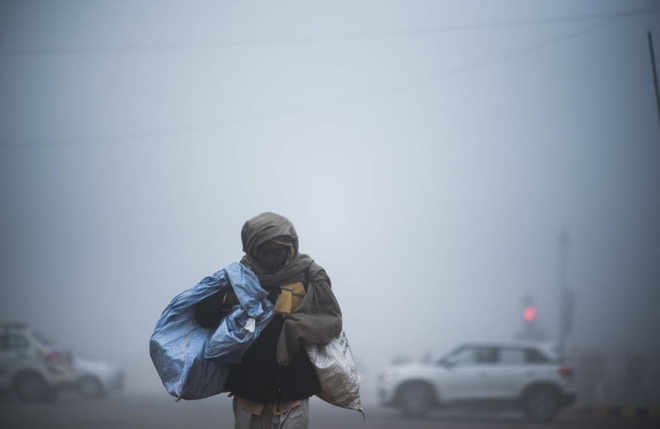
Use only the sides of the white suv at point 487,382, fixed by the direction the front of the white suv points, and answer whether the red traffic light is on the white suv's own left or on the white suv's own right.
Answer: on the white suv's own right

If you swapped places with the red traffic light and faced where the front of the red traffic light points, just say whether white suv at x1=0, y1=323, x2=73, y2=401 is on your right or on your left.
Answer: on your right

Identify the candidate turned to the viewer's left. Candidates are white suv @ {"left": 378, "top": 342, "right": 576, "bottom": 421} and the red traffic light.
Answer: the white suv

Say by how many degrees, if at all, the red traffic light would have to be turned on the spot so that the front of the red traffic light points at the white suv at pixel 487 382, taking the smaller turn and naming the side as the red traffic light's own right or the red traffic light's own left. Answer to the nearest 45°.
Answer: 0° — it already faces it

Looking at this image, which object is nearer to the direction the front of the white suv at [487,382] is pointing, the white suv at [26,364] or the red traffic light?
the white suv

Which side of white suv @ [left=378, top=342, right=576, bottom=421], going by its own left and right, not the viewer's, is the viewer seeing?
left

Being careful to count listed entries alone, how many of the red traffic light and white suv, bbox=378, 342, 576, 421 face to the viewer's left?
1

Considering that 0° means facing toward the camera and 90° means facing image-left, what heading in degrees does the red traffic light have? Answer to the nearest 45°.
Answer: approximately 0°

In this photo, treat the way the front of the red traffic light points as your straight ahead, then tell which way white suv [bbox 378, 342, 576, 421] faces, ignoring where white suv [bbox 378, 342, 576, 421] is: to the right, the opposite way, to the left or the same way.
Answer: to the right
